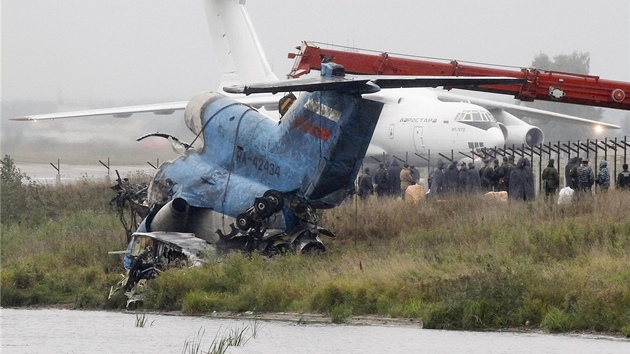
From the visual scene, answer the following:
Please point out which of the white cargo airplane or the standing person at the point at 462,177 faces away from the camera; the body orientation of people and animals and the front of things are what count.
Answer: the standing person

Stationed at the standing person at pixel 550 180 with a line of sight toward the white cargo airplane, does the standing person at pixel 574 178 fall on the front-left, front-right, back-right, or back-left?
back-right

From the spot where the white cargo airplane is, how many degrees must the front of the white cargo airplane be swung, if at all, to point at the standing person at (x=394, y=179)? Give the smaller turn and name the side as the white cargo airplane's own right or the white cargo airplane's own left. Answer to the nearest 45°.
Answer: approximately 45° to the white cargo airplane's own right

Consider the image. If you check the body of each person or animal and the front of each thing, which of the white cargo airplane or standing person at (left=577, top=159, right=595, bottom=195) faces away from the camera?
the standing person

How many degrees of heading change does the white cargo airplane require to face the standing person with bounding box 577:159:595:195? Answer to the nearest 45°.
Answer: approximately 45° to its right

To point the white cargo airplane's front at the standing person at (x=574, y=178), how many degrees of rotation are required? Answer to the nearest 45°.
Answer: approximately 45° to its right

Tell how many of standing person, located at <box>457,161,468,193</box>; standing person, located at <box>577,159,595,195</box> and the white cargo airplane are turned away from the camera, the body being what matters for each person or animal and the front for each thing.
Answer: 2

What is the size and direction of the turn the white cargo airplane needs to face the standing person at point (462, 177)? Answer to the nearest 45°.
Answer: approximately 45° to its right

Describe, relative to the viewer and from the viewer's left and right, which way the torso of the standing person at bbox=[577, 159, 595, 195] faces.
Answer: facing away from the viewer

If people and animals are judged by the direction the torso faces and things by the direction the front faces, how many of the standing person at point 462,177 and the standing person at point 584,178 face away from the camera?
2
